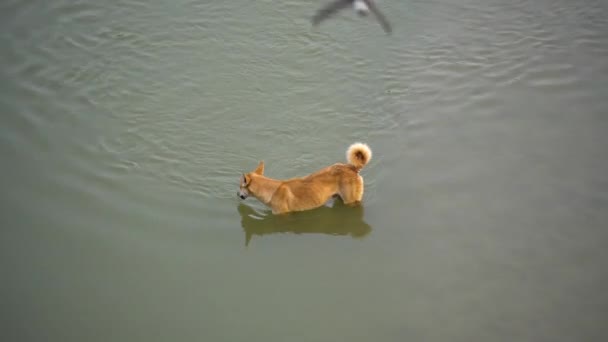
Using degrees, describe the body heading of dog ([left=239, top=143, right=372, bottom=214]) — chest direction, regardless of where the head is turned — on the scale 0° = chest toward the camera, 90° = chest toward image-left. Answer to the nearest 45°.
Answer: approximately 90°
